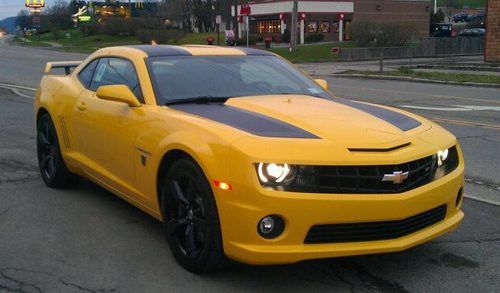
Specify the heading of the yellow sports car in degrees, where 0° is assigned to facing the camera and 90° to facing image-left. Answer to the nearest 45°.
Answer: approximately 315°

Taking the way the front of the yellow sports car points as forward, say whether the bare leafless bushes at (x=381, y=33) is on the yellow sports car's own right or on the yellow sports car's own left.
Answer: on the yellow sports car's own left
